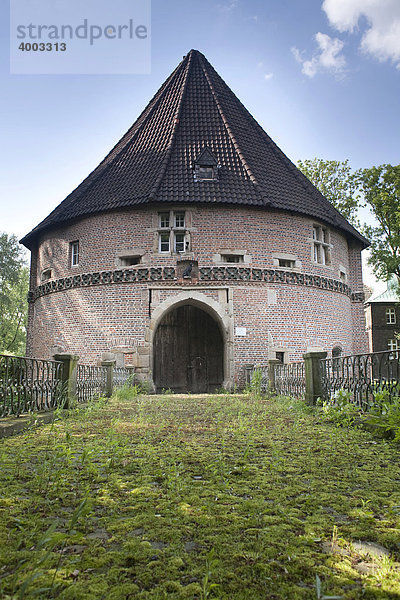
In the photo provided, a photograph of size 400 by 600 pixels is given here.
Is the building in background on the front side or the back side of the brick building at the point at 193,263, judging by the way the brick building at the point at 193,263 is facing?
on the back side

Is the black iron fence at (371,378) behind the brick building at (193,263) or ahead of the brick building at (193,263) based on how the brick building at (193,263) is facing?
ahead

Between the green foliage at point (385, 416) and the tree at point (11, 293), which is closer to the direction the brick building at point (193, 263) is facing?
the green foliage

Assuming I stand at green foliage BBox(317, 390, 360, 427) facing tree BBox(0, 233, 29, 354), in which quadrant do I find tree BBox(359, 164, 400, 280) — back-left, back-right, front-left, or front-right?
front-right

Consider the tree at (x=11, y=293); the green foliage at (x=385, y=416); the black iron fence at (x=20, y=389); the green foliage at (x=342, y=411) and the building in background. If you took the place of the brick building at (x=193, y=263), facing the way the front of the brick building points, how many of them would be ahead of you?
3

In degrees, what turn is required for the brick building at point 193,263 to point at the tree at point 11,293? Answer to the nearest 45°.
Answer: approximately 135° to its right

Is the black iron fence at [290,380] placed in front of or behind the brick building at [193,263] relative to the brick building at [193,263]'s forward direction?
in front

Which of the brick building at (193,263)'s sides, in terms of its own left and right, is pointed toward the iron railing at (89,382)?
front

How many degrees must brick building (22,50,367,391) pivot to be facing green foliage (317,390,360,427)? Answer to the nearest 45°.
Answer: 0° — it already faces it

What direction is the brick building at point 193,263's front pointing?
toward the camera

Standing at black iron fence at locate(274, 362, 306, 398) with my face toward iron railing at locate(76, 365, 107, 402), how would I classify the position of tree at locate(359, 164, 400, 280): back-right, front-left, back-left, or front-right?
back-right
